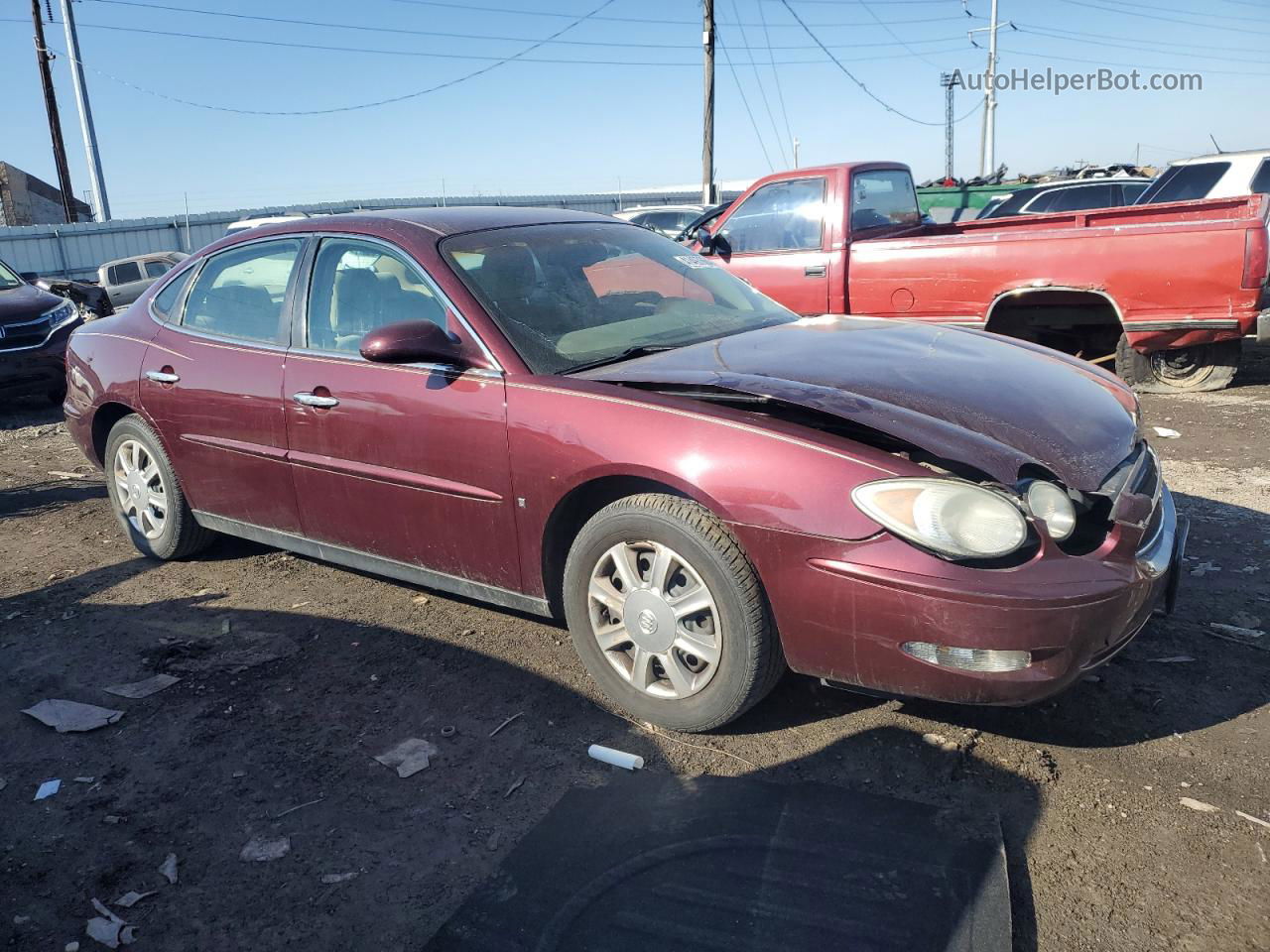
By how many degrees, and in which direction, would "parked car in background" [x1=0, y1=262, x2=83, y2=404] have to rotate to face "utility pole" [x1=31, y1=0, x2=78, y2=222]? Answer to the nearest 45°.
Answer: approximately 135° to its left

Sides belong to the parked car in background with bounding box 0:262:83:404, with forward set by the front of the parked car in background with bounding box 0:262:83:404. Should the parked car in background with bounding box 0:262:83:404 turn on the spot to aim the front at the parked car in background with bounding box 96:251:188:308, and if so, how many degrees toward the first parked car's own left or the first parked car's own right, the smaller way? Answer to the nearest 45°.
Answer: approximately 135° to the first parked car's own left

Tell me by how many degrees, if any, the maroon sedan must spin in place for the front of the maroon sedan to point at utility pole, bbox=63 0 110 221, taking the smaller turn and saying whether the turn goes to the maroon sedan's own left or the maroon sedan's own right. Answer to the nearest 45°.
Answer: approximately 180°

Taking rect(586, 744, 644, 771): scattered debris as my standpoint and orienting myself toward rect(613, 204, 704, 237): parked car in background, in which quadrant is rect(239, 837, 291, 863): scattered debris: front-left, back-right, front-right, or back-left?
back-left

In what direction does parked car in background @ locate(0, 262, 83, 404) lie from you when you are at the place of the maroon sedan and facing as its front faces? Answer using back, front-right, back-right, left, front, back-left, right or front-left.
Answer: back

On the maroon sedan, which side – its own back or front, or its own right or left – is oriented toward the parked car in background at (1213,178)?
left

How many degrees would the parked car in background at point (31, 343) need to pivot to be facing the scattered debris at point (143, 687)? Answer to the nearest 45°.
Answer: approximately 45° to its right

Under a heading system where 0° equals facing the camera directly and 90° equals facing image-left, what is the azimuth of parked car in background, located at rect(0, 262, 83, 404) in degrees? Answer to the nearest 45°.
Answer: approximately 315°

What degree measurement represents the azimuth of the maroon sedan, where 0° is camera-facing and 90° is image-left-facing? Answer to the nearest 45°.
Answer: approximately 315°

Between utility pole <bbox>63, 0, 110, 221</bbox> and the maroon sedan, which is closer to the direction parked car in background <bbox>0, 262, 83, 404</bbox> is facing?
the maroon sedan

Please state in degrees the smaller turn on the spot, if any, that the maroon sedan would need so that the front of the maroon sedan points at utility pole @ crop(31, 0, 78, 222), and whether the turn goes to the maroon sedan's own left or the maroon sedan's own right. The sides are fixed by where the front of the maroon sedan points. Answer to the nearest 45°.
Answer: approximately 180°

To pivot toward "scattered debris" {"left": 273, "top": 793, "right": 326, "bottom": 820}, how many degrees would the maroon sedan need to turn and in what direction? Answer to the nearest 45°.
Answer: approximately 90° to its right

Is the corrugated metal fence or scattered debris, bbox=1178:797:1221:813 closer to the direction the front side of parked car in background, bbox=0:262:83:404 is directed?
the scattered debris
